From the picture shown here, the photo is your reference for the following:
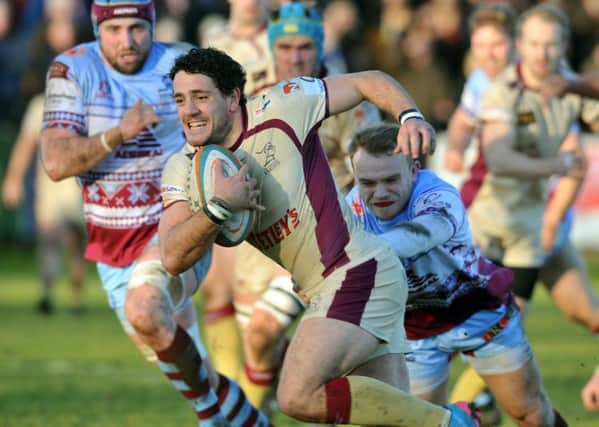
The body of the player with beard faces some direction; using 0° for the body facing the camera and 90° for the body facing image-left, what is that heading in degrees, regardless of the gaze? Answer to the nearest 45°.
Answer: approximately 0°
